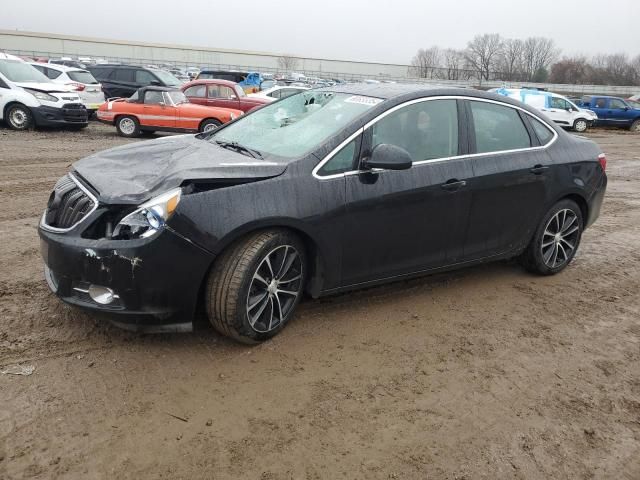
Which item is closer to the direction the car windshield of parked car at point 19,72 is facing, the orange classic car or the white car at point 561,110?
the orange classic car

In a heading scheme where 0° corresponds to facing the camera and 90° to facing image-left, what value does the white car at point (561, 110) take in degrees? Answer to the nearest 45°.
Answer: approximately 270°

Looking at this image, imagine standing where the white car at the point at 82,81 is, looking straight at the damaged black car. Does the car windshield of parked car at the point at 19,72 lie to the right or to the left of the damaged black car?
right

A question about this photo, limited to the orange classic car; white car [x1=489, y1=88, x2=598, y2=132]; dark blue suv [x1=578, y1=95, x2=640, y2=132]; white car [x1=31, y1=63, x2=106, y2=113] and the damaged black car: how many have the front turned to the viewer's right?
3

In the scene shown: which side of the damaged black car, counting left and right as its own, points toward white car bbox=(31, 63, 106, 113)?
right

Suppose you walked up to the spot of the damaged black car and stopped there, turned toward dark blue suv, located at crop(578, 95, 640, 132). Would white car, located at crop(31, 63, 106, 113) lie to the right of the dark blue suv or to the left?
left

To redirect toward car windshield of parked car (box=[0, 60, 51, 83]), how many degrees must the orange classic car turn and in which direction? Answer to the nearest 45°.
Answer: approximately 135° to its left

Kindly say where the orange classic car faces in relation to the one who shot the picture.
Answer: facing to the right of the viewer

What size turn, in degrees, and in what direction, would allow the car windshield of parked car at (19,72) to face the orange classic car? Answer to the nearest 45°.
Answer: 0° — it already faces it

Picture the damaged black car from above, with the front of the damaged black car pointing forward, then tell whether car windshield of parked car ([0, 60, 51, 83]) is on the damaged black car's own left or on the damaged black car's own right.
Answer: on the damaged black car's own right
